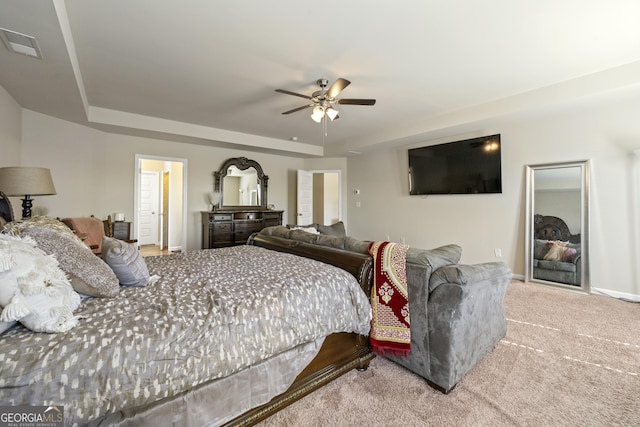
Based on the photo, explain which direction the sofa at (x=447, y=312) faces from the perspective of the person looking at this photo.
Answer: facing away from the viewer and to the right of the viewer

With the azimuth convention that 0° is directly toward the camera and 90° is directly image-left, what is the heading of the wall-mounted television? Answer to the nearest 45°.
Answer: approximately 45°

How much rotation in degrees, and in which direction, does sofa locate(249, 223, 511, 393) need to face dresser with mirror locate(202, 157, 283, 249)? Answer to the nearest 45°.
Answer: approximately 90° to its left

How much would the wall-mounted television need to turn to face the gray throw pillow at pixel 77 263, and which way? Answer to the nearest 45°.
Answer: approximately 45° to its left

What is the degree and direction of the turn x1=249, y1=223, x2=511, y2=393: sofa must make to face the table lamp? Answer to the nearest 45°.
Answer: approximately 135° to its left

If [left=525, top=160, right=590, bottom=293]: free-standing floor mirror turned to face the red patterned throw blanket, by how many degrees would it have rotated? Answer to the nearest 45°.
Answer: approximately 45° to its left

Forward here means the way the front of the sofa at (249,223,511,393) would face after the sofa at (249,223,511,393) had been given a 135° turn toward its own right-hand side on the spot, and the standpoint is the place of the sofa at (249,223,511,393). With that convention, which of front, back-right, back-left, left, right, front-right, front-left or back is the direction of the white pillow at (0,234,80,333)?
front-right

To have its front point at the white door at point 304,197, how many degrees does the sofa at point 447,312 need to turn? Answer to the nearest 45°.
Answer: approximately 90° to its left

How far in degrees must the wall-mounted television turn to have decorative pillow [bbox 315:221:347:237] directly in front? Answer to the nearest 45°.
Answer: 0° — it already faces it

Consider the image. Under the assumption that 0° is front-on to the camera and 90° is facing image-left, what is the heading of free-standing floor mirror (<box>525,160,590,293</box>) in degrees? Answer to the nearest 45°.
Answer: approximately 45°

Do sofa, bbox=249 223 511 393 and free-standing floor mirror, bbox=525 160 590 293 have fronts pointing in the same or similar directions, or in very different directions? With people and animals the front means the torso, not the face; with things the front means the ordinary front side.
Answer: very different directions
